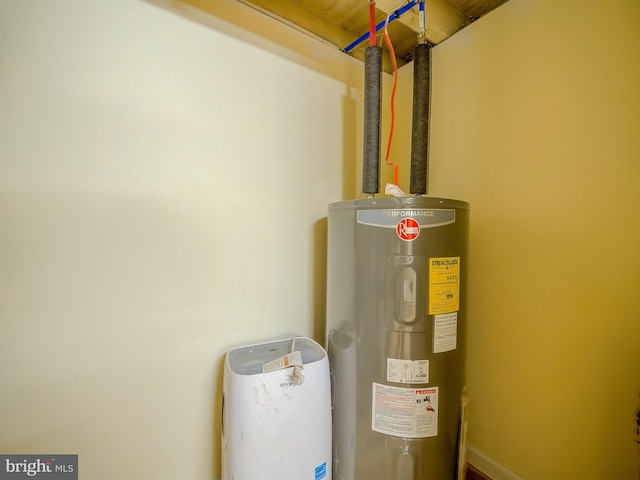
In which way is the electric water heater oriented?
toward the camera

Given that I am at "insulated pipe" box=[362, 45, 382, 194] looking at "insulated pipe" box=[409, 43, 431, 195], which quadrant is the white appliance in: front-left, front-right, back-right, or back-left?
back-right
